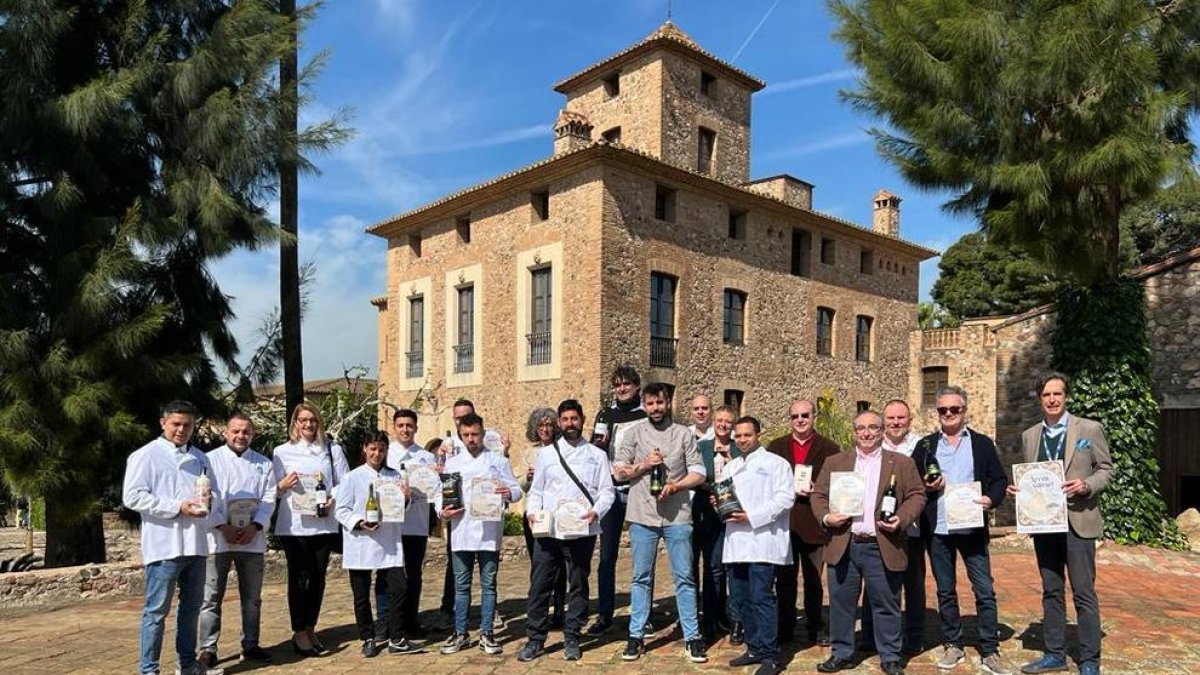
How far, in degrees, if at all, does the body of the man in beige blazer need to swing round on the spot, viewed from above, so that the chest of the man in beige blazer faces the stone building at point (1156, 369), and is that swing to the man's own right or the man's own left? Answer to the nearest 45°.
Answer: approximately 135° to the man's own right

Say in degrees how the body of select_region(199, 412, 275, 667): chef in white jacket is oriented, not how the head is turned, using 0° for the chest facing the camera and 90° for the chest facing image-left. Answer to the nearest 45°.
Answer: approximately 0°

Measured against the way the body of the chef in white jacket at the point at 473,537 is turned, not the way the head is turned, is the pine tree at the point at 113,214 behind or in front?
behind

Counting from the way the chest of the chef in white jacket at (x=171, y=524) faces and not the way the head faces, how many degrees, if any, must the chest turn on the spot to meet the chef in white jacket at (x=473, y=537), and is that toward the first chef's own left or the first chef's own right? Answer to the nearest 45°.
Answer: approximately 45° to the first chef's own left

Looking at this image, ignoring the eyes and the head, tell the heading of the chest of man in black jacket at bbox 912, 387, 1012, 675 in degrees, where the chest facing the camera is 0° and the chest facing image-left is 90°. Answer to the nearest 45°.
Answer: approximately 0°

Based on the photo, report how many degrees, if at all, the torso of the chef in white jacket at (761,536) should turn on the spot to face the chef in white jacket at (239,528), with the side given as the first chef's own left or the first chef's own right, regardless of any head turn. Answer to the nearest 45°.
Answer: approximately 45° to the first chef's own right

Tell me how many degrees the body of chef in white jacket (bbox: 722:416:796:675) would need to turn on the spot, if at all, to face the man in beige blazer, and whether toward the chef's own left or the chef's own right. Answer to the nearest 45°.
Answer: approximately 135° to the chef's own left
